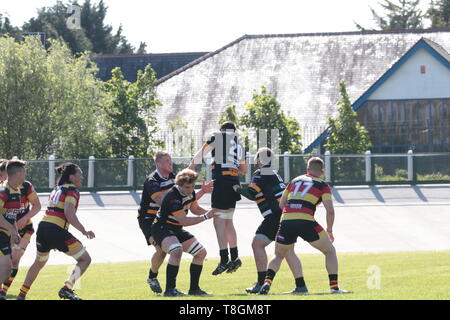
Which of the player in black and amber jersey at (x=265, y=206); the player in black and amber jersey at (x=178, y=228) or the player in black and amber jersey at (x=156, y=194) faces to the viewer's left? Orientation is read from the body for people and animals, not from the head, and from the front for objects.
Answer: the player in black and amber jersey at (x=265, y=206)

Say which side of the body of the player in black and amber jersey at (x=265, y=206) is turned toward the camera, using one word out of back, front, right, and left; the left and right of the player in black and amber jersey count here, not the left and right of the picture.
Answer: left

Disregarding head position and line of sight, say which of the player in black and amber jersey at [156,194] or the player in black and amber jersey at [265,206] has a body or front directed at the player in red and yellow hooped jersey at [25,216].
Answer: the player in black and amber jersey at [265,206]

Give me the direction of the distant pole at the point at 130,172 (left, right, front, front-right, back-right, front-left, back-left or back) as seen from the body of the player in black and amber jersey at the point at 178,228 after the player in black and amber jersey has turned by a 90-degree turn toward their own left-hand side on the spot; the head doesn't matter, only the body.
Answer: front-left

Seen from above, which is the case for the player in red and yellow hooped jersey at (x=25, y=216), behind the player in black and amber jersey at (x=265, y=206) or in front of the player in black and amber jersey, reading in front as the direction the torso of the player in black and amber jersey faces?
in front

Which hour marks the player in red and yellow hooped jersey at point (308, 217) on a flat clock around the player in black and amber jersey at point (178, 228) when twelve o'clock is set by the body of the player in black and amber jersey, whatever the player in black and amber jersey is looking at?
The player in red and yellow hooped jersey is roughly at 11 o'clock from the player in black and amber jersey.

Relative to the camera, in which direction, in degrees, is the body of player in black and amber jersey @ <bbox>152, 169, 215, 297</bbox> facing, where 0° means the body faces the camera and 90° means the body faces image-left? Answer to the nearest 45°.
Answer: approximately 315°

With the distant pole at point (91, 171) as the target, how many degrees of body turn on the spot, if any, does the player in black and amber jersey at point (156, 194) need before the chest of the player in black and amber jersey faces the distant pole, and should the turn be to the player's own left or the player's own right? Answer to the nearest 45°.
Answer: approximately 135° to the player's own left

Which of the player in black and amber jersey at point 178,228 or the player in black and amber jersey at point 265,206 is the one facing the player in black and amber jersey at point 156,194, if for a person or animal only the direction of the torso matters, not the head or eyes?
the player in black and amber jersey at point 265,206

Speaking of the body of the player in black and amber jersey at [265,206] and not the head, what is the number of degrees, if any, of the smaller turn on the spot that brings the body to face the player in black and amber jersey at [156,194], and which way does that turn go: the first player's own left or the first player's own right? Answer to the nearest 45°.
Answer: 0° — they already face them

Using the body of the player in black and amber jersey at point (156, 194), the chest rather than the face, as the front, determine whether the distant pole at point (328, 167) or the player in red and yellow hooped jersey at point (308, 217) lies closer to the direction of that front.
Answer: the player in red and yellow hooped jersey

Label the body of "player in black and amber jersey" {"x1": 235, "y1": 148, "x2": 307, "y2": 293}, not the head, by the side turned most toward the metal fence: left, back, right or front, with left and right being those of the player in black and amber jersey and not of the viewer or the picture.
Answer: right

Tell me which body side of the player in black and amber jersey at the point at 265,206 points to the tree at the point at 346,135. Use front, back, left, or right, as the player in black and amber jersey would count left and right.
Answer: right

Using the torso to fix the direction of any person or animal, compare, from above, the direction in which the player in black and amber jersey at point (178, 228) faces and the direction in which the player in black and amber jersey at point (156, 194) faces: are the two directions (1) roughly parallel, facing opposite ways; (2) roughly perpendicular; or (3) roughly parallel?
roughly parallel

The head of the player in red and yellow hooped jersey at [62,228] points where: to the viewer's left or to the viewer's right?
to the viewer's right

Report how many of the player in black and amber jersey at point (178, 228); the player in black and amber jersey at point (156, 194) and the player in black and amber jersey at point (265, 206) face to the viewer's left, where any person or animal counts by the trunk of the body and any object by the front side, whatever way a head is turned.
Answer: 1

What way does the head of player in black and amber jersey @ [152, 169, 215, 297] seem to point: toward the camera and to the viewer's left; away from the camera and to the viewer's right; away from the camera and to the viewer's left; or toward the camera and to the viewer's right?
toward the camera and to the viewer's right
